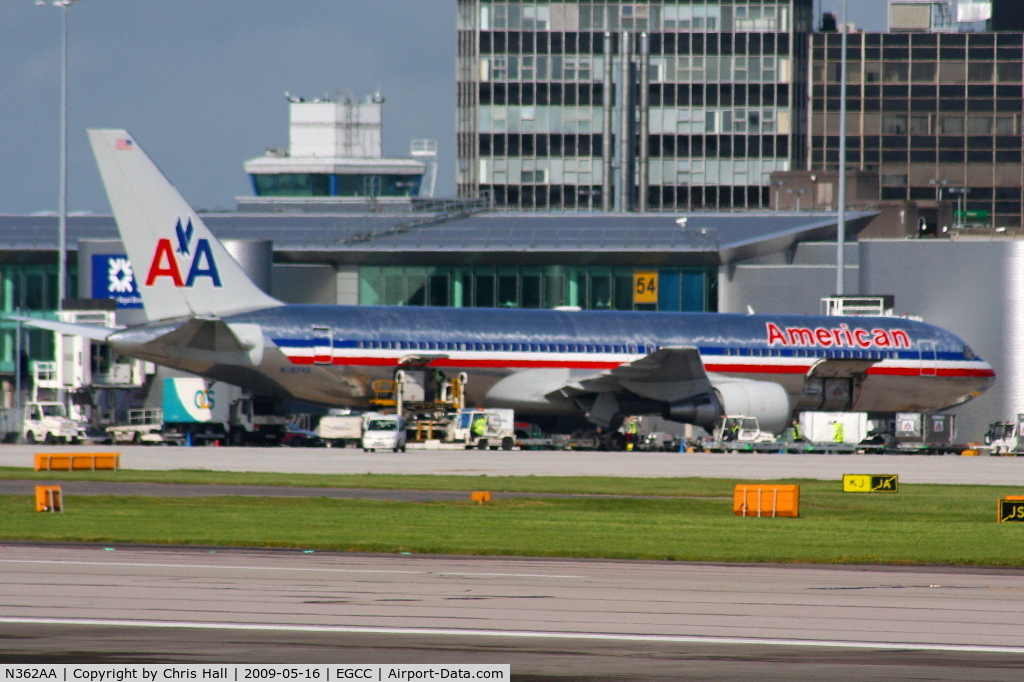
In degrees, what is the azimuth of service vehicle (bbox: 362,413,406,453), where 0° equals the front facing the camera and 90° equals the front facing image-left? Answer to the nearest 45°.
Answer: approximately 0°

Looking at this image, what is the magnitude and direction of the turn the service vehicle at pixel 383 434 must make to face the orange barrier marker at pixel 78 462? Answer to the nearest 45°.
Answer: approximately 45° to its right

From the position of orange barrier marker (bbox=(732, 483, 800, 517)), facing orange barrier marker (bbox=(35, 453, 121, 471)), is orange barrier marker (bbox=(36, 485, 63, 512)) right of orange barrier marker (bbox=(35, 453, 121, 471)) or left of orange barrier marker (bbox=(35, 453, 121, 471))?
left
